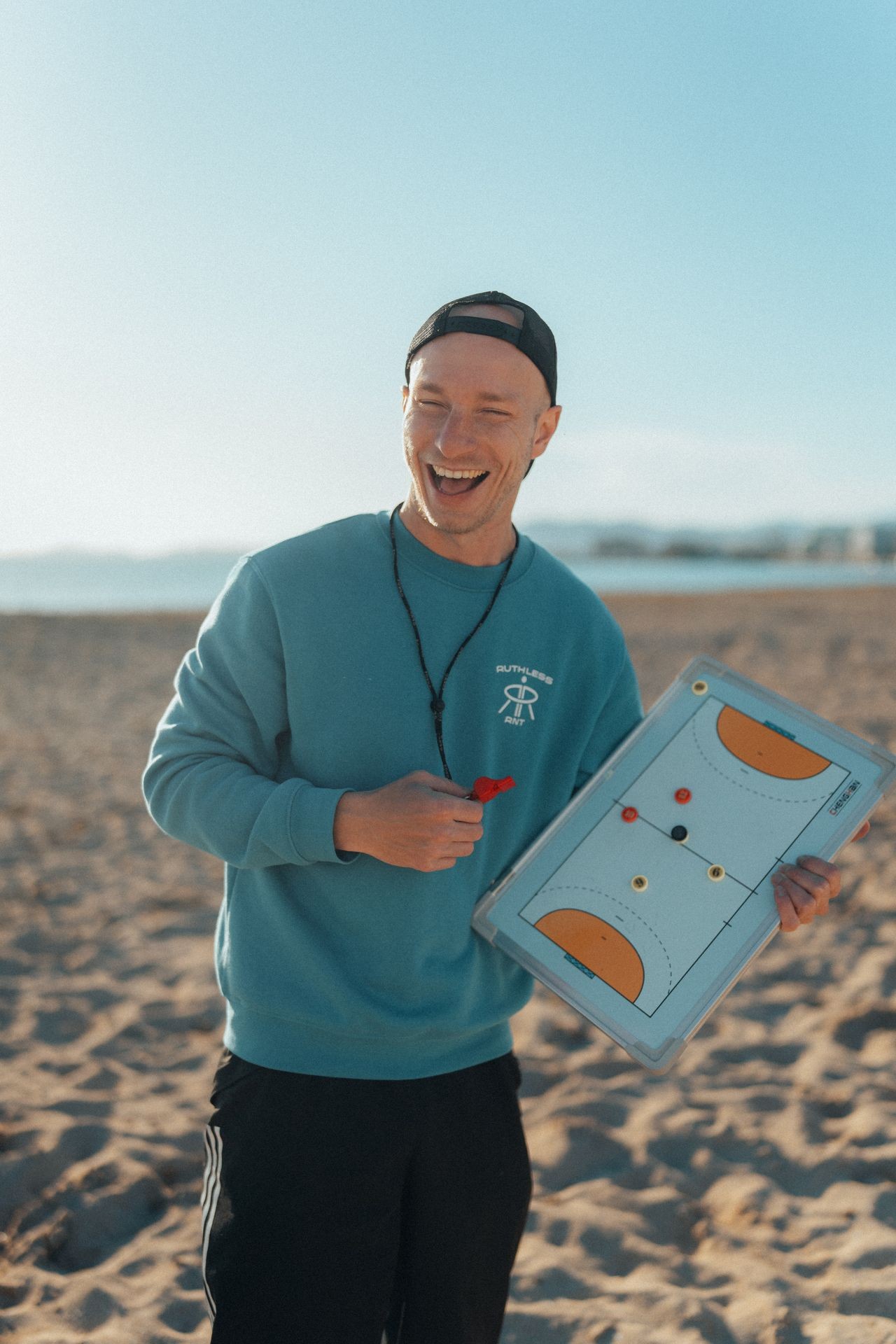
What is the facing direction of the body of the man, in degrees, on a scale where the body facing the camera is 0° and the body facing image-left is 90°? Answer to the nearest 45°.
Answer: approximately 0°
